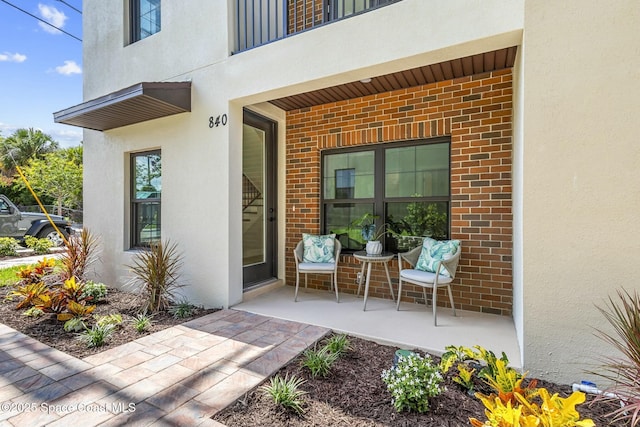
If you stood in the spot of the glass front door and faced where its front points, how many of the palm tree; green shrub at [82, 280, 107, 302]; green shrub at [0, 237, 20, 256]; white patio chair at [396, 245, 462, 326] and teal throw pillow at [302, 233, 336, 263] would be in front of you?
2

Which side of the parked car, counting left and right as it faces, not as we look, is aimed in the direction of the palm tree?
left

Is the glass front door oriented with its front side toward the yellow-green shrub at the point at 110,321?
no

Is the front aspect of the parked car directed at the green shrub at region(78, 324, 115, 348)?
no

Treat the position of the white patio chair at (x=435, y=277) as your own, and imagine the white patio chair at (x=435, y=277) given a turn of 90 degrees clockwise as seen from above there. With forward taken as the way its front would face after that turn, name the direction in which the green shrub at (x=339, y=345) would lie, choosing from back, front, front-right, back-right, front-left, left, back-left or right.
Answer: left

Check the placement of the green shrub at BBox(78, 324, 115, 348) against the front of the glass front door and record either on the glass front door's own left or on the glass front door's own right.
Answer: on the glass front door's own right

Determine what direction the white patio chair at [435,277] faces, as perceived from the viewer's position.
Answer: facing the viewer and to the left of the viewer

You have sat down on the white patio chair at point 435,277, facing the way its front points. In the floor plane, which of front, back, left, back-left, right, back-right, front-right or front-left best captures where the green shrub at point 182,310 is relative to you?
front-right

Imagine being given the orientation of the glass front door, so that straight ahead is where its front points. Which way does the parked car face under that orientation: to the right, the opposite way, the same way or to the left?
to the left

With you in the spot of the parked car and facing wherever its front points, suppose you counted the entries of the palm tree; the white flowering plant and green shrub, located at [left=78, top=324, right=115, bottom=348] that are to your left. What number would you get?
1

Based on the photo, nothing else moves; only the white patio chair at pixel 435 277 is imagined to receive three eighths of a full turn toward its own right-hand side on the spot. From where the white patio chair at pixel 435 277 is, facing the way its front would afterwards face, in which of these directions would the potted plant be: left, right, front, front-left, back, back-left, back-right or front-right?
front-left

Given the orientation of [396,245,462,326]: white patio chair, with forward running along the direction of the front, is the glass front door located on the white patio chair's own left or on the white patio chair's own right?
on the white patio chair's own right

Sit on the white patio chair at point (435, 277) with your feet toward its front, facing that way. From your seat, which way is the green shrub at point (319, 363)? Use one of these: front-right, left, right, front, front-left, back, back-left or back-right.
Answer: front

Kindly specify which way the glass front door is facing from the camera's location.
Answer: facing the viewer and to the right of the viewer

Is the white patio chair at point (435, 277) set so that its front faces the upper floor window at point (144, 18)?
no

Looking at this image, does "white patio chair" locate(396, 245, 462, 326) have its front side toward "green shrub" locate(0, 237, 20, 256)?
no

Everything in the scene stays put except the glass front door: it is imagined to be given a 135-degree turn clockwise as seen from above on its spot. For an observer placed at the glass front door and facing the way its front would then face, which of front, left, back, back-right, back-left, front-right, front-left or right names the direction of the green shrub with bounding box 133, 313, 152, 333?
front-left

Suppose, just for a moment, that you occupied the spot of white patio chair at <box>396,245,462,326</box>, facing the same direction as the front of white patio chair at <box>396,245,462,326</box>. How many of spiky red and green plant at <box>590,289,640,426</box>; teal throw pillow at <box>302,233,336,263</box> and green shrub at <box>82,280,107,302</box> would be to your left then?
1

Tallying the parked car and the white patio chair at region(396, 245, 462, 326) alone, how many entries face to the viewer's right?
1
